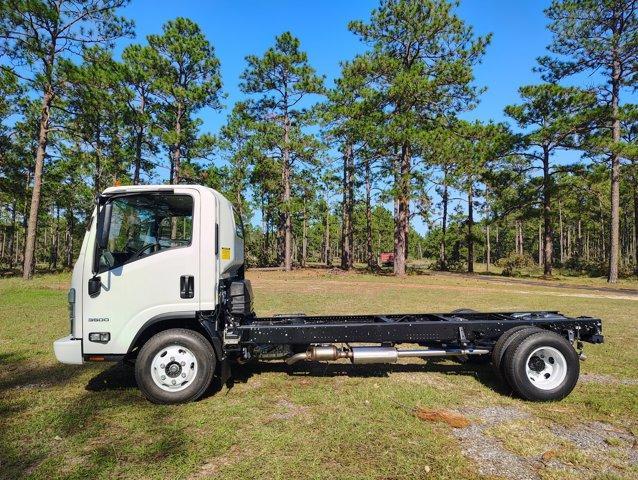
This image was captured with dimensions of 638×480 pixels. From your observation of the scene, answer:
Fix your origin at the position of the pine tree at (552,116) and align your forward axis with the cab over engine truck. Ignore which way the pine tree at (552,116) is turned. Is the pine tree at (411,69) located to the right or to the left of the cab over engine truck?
right

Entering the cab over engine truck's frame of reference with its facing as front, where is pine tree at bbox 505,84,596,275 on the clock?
The pine tree is roughly at 4 o'clock from the cab over engine truck.

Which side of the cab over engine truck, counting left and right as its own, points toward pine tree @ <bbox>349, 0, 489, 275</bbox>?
right

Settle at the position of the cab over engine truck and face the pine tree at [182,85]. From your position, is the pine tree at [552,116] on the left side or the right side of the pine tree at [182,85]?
right

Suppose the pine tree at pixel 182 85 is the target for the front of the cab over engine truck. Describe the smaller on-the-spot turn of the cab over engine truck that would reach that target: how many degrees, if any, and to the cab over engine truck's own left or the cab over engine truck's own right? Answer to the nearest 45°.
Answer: approximately 90° to the cab over engine truck's own right

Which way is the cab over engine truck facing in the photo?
to the viewer's left
